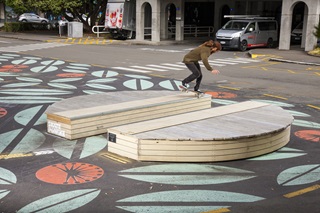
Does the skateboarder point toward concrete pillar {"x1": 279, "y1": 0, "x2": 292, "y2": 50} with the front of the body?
no

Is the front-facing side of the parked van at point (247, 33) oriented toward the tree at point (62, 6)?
no

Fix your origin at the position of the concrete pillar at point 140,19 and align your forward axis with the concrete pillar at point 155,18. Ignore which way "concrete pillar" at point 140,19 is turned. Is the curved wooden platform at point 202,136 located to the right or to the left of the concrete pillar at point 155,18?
right

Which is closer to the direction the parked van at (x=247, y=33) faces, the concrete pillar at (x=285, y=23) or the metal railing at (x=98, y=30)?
the metal railing

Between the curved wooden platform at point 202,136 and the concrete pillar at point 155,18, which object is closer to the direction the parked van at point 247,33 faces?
the curved wooden platform

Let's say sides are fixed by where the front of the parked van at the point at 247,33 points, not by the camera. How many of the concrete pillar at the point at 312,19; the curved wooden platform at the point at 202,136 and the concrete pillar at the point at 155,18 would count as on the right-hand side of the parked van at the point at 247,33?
1

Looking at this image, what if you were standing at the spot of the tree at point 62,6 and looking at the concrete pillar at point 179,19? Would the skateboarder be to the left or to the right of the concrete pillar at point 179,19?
right

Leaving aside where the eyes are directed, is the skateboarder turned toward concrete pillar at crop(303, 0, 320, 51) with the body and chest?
no

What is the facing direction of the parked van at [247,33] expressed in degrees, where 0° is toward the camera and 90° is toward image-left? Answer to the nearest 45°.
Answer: approximately 45°

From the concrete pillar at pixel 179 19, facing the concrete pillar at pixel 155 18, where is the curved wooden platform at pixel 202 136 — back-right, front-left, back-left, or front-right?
front-left

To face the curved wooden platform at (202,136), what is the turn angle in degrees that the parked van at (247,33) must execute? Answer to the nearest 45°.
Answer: approximately 45° to its left
